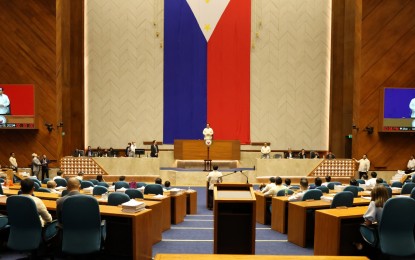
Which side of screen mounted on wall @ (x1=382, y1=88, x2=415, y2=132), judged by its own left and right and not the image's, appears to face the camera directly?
front

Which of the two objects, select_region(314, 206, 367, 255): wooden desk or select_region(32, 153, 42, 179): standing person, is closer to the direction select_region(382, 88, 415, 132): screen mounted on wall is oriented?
the wooden desk

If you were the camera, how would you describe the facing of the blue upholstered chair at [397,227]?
facing away from the viewer and to the left of the viewer

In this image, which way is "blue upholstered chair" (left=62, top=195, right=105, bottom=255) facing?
away from the camera

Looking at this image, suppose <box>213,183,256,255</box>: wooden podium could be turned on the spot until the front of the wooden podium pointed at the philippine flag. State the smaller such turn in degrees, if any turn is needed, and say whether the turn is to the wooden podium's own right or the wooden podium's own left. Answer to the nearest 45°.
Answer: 0° — it already faces it

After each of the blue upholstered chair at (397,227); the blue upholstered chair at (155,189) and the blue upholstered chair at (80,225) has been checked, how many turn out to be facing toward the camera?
0

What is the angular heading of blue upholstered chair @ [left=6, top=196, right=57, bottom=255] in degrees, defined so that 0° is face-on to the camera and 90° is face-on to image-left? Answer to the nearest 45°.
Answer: approximately 225°

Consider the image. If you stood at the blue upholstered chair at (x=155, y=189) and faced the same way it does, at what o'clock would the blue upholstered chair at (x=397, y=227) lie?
the blue upholstered chair at (x=397, y=227) is roughly at 5 o'clock from the blue upholstered chair at (x=155, y=189).

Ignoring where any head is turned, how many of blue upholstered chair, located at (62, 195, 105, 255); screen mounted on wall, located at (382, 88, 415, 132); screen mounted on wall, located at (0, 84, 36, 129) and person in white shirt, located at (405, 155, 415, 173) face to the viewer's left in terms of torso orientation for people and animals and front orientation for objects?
1

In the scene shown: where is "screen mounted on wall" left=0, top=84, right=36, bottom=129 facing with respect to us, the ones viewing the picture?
facing the viewer

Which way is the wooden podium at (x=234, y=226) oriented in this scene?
away from the camera

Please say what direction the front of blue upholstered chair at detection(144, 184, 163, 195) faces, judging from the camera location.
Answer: facing away from the viewer

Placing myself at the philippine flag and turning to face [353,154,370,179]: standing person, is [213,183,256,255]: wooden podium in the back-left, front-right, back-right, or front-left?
front-right

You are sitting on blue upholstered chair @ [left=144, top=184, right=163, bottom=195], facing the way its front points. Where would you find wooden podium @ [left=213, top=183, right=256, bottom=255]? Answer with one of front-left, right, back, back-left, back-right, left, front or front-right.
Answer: back
